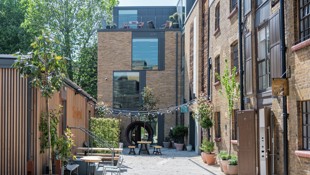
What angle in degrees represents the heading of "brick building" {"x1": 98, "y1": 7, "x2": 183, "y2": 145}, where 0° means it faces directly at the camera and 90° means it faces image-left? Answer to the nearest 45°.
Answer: approximately 0°

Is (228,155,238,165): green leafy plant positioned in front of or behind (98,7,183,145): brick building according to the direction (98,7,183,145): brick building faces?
in front

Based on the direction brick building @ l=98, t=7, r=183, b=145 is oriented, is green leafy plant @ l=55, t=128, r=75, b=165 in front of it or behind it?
in front

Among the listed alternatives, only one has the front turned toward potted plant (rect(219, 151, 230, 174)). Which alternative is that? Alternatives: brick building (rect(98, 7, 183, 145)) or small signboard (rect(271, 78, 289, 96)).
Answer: the brick building

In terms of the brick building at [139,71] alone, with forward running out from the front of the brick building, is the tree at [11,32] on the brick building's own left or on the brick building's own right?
on the brick building's own right

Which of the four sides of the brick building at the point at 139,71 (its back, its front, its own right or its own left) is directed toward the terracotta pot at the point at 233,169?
front
